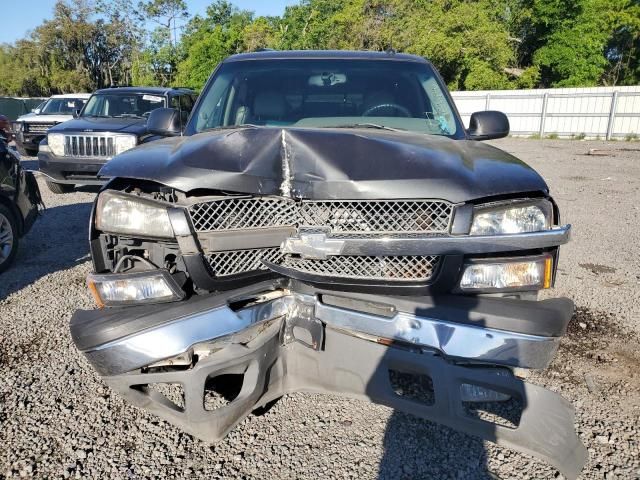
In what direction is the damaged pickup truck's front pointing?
toward the camera

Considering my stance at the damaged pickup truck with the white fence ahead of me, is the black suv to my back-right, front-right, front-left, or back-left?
front-left

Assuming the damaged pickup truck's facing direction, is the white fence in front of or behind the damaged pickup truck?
behind

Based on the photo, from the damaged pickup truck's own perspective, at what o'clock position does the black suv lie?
The black suv is roughly at 5 o'clock from the damaged pickup truck.
